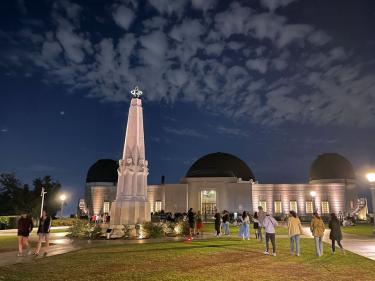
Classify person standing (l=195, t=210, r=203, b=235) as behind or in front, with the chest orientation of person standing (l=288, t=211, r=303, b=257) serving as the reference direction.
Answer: in front

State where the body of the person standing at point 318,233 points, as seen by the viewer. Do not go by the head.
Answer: away from the camera

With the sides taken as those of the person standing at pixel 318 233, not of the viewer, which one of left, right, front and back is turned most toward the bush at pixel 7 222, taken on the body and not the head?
left

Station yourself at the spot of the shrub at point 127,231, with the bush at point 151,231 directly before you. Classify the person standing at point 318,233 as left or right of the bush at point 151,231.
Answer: right

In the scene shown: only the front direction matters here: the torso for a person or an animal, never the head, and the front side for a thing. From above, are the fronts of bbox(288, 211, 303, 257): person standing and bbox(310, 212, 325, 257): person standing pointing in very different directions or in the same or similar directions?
same or similar directions

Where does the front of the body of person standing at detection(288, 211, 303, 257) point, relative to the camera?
away from the camera
